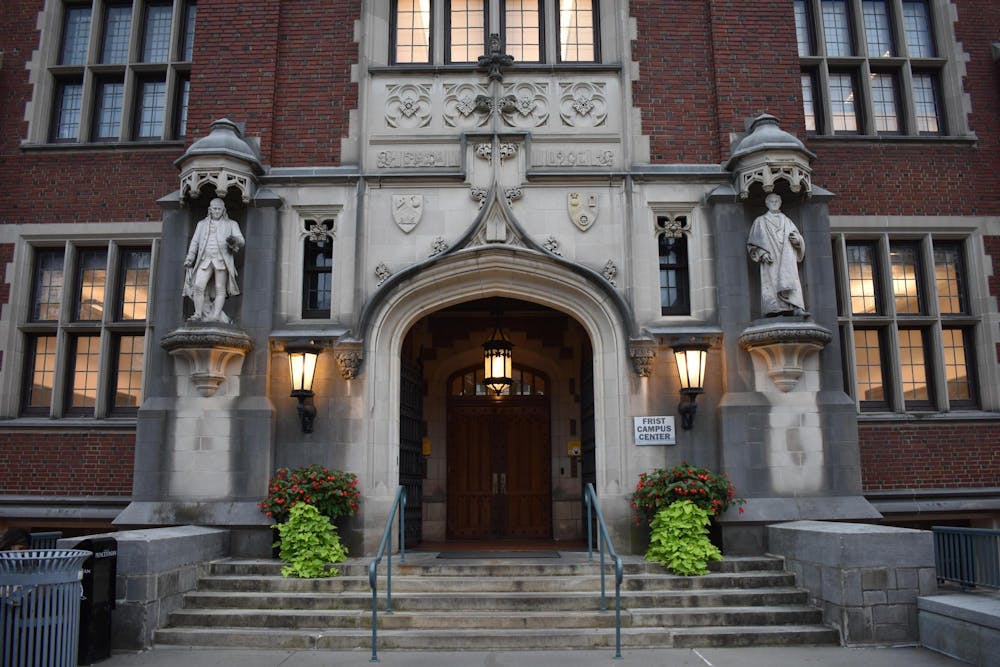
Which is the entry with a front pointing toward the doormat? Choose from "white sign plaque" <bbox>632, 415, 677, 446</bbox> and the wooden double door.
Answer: the wooden double door

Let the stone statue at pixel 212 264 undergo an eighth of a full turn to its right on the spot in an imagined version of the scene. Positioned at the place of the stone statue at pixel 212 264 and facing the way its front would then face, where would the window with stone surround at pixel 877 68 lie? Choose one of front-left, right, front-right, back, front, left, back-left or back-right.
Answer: back-left

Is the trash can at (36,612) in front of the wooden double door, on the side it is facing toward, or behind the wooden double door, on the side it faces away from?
in front

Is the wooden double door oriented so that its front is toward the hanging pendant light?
yes

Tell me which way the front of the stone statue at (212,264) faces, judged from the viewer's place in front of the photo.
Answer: facing the viewer

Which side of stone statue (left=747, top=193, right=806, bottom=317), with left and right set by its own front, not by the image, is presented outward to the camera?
front

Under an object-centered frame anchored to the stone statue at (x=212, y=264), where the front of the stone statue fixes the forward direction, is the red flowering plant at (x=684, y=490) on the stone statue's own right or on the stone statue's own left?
on the stone statue's own left

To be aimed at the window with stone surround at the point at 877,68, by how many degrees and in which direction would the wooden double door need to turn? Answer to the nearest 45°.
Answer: approximately 45° to its left

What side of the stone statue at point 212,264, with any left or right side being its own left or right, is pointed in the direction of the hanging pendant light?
left

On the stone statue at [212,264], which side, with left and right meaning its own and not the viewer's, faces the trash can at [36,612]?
front
